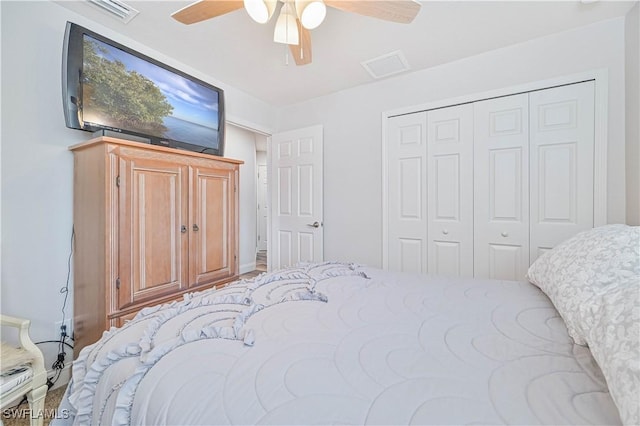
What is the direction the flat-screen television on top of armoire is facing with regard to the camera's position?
facing the viewer and to the right of the viewer

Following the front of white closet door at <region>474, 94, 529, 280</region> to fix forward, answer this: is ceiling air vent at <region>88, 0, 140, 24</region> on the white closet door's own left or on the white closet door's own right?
on the white closet door's own right

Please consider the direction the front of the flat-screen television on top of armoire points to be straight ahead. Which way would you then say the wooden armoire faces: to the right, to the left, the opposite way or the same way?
the same way

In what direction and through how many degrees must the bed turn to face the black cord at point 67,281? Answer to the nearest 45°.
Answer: approximately 45° to its right

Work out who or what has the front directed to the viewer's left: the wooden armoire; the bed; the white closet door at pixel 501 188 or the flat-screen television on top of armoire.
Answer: the bed

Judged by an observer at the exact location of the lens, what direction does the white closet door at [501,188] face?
facing the viewer

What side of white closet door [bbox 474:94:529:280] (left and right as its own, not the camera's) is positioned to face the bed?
front

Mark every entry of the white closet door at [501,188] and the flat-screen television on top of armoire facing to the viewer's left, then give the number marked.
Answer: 0

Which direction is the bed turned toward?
to the viewer's left

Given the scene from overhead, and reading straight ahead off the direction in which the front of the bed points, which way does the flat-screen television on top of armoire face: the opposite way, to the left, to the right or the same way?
the opposite way

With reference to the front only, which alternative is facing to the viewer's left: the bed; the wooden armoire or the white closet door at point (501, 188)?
the bed

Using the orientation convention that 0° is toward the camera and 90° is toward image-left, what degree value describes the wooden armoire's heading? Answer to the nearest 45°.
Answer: approximately 315°

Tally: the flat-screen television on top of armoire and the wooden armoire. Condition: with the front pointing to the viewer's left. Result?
0

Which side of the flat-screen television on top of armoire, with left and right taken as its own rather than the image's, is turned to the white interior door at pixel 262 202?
left

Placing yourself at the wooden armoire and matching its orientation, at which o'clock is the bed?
The bed is roughly at 1 o'clock from the wooden armoire.

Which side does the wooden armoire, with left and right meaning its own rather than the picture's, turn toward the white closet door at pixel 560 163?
front

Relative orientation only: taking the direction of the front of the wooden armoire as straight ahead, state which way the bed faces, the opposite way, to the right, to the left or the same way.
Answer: the opposite way

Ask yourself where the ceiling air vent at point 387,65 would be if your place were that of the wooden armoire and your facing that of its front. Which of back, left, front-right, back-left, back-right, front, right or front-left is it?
front-left
